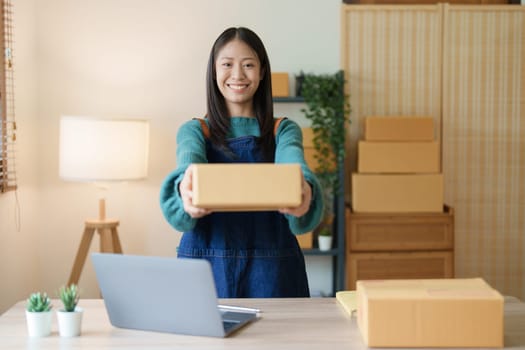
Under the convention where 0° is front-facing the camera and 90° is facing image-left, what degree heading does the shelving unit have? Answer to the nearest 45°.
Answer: approximately 0°

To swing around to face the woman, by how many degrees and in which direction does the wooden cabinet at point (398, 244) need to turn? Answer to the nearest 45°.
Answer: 0° — it already faces them

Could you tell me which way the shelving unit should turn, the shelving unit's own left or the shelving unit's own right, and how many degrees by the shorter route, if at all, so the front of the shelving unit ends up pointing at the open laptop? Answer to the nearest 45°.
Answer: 0° — it already faces it

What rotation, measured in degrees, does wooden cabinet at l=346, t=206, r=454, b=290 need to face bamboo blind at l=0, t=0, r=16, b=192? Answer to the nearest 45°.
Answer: approximately 45° to its right

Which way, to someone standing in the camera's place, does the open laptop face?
facing away from the viewer and to the right of the viewer
